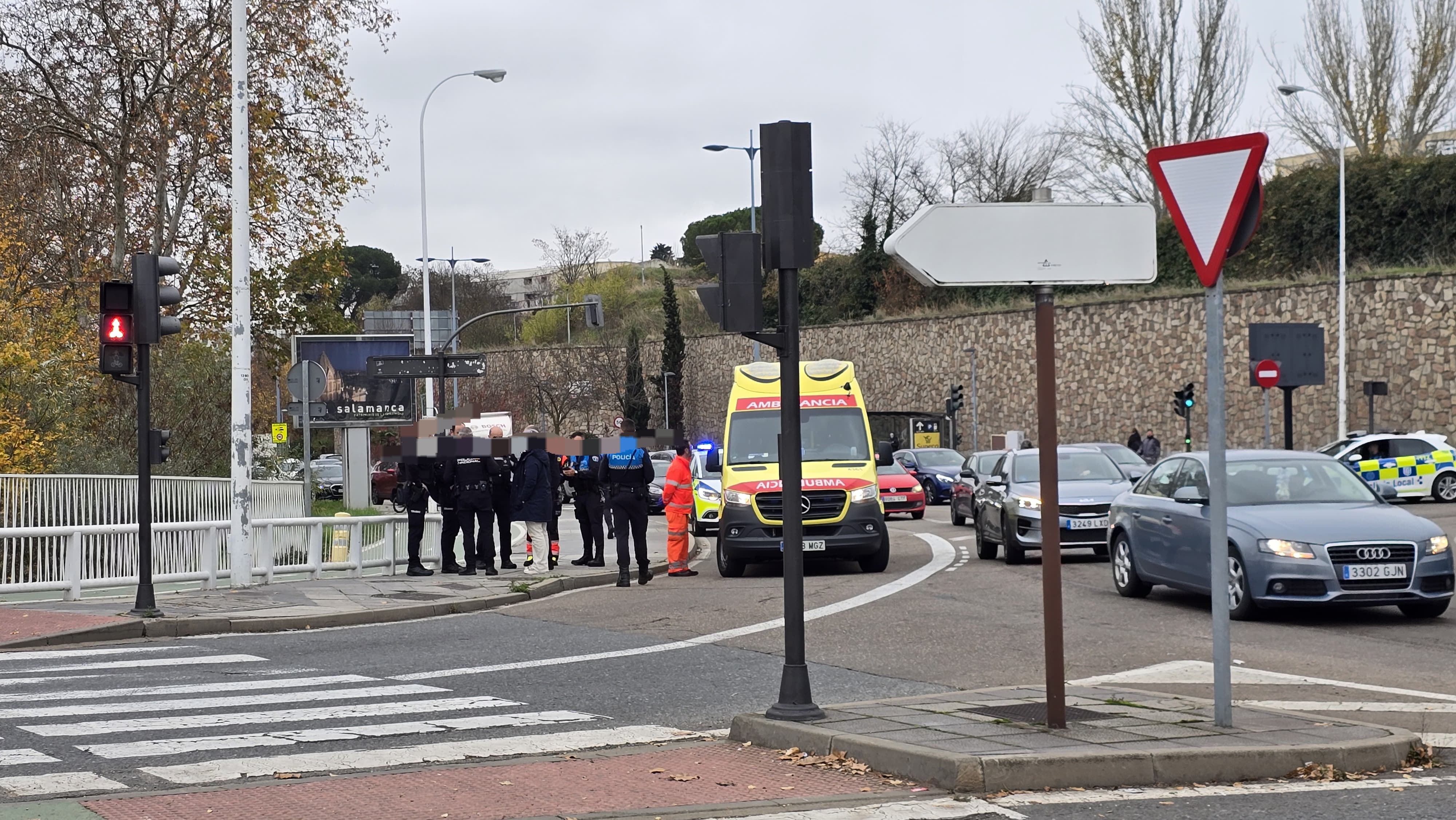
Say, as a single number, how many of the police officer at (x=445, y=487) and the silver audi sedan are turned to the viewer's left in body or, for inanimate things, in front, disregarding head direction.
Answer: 0

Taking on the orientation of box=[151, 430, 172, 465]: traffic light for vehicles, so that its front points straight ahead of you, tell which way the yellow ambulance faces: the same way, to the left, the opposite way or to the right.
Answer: to the right

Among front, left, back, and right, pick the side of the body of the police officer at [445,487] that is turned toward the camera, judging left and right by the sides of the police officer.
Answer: right

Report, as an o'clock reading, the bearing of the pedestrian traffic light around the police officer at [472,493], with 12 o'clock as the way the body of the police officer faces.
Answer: The pedestrian traffic light is roughly at 7 o'clock from the police officer.

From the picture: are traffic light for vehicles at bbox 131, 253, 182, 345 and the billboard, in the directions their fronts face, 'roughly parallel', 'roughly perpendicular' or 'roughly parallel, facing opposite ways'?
roughly perpendicular

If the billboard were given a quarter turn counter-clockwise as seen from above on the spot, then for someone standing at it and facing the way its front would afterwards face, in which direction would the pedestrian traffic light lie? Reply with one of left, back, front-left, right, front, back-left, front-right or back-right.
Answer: right

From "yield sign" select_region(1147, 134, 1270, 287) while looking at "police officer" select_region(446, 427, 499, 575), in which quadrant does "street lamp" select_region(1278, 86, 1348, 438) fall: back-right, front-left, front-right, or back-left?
front-right

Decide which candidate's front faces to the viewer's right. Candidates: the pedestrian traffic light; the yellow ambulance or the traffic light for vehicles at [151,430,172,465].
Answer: the traffic light for vehicles

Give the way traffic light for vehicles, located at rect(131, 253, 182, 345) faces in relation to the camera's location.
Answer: facing to the right of the viewer

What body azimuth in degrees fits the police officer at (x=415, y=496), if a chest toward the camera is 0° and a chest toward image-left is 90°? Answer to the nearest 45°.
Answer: approximately 270°

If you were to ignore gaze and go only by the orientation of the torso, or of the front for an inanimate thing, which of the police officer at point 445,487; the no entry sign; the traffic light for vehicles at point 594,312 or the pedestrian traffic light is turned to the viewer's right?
the police officer

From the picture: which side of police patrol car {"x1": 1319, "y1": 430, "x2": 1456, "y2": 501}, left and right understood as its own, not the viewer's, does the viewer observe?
left

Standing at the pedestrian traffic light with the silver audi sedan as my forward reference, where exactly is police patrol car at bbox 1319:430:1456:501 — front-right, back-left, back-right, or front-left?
front-left

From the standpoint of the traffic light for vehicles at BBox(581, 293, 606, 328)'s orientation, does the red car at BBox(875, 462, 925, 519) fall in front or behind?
behind

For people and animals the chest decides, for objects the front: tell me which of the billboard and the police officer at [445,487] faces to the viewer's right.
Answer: the police officer

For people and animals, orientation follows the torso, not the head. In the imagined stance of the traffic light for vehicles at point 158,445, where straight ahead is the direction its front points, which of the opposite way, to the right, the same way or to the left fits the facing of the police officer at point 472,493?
to the left
